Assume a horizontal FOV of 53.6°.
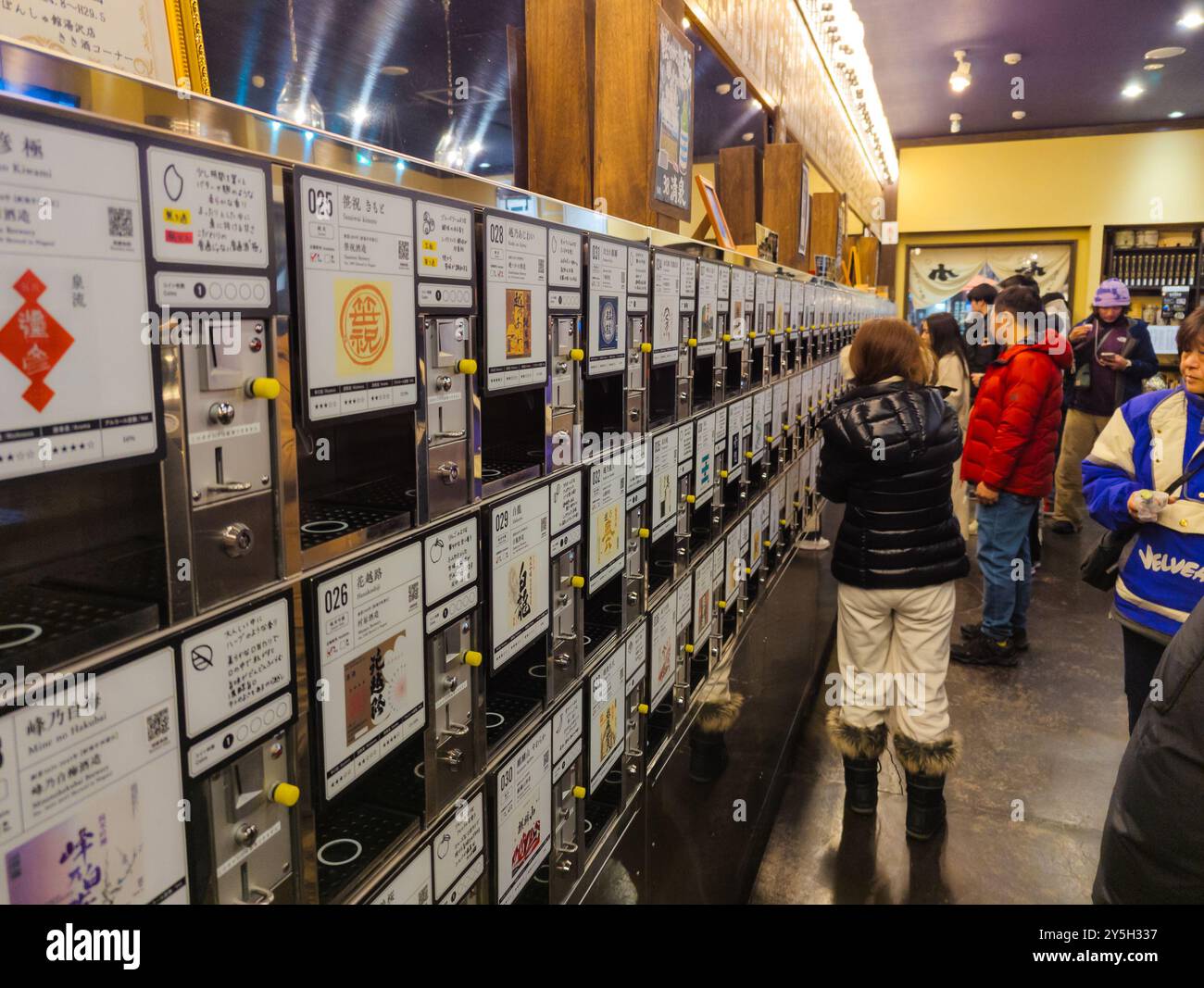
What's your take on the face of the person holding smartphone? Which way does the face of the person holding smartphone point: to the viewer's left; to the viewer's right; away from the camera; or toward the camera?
toward the camera

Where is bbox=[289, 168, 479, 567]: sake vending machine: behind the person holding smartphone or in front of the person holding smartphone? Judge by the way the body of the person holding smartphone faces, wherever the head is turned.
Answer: in front

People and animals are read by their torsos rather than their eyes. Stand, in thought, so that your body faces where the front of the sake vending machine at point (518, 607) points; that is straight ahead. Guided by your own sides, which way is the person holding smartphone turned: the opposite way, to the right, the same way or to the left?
to the right

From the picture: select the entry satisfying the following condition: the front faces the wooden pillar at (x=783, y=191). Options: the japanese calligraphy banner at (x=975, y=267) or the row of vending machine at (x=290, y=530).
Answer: the japanese calligraphy banner

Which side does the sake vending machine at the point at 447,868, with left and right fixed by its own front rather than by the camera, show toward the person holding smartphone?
left

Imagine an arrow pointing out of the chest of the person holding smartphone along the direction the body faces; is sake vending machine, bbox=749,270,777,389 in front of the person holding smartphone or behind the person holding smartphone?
in front

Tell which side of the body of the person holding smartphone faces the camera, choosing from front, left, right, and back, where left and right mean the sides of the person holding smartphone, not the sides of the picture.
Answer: front

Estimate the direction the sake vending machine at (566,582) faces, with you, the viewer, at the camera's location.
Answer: facing the viewer and to the right of the viewer

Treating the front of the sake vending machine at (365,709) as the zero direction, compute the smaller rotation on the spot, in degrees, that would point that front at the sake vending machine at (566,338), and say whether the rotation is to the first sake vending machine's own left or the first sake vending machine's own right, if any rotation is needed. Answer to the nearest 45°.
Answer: approximately 90° to the first sake vending machine's own left

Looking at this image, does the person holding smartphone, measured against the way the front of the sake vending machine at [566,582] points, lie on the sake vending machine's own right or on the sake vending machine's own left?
on the sake vending machine's own left

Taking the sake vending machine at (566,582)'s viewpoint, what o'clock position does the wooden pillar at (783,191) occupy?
The wooden pillar is roughly at 8 o'clock from the sake vending machine.

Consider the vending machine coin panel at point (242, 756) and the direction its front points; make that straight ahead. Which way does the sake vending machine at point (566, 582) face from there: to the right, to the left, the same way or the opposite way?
the same way

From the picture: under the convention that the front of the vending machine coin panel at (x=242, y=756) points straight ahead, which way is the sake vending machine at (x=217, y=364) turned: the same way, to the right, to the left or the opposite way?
the same way

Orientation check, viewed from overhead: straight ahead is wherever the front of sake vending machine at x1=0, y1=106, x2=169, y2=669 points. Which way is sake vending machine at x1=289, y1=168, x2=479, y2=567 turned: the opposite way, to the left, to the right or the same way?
the same way
